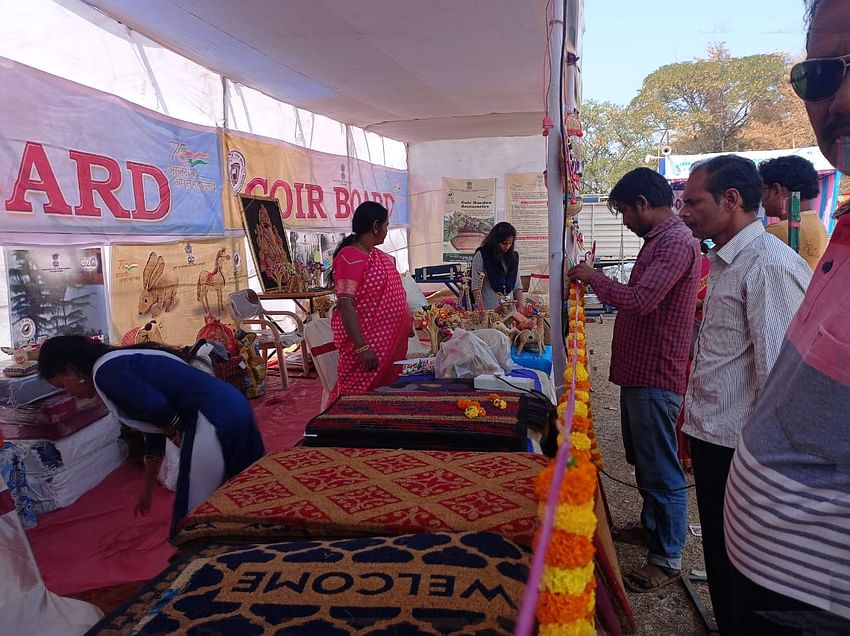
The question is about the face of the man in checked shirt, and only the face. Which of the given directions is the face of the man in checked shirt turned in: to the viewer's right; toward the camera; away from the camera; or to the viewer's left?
to the viewer's left

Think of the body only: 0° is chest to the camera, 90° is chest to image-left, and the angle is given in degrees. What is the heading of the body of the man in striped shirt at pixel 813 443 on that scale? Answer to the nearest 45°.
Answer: approximately 45°

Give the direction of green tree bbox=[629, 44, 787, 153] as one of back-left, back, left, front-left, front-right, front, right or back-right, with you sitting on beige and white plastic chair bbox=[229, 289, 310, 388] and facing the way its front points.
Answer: left

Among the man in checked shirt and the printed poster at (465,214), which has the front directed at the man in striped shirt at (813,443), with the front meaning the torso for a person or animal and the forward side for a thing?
the printed poster

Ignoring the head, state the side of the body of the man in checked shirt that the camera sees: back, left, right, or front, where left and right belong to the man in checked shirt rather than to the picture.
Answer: left

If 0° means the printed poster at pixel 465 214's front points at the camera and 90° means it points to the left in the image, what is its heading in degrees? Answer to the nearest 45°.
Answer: approximately 0°

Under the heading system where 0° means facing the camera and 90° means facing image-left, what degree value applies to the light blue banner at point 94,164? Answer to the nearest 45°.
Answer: approximately 315°

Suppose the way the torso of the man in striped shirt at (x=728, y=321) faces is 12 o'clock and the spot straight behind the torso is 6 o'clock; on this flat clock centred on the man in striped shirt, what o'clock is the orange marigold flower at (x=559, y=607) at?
The orange marigold flower is roughly at 9 o'clock from the man in striped shirt.

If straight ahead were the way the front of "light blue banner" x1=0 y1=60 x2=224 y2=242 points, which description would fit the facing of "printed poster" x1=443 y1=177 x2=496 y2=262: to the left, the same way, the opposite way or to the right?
to the right

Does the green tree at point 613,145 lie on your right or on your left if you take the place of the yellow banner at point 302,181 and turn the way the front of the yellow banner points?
on your left
